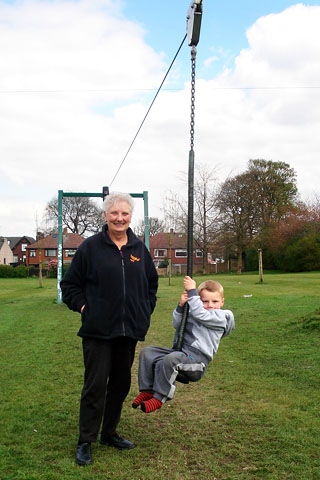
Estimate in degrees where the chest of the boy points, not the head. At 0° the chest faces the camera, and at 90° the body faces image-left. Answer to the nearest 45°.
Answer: approximately 45°

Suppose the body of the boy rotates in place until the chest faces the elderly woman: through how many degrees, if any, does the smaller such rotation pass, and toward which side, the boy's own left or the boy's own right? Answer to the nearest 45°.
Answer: approximately 45° to the boy's own right
